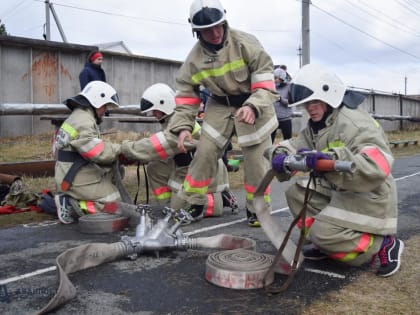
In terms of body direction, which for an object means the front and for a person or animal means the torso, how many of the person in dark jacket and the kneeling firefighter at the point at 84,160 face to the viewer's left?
0

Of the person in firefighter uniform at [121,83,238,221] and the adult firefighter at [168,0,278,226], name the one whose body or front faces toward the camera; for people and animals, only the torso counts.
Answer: the adult firefighter

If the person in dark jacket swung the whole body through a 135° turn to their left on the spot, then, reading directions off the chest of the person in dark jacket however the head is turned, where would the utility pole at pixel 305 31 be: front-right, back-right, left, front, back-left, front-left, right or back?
front-right

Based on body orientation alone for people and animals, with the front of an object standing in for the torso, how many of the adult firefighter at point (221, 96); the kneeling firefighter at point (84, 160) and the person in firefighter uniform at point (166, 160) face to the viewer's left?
1

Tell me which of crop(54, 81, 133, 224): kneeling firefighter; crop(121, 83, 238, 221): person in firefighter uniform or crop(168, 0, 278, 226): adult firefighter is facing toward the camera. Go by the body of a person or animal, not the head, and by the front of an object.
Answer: the adult firefighter

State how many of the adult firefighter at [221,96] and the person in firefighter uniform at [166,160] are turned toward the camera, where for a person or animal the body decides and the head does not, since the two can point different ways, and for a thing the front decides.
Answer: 1

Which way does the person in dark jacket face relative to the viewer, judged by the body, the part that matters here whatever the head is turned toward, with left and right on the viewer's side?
facing the viewer and to the right of the viewer

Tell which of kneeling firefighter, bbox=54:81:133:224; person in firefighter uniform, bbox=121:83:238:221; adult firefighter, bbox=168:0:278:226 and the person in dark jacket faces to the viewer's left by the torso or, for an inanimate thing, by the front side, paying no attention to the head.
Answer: the person in firefighter uniform

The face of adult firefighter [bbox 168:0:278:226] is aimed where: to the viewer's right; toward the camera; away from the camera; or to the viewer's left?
toward the camera

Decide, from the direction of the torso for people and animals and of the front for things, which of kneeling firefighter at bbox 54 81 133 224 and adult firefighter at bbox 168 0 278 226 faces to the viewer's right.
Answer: the kneeling firefighter

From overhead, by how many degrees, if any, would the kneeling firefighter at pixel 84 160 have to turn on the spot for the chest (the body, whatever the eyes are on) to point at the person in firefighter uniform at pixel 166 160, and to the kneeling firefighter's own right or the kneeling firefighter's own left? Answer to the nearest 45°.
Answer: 0° — they already face them

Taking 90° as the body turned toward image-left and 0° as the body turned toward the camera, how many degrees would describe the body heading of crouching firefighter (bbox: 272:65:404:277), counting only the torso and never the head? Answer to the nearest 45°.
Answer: approximately 45°

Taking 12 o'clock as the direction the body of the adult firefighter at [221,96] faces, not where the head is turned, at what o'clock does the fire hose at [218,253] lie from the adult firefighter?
The fire hose is roughly at 12 o'clock from the adult firefighter.

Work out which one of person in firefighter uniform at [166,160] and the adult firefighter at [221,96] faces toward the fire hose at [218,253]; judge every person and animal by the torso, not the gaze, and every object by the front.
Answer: the adult firefighter

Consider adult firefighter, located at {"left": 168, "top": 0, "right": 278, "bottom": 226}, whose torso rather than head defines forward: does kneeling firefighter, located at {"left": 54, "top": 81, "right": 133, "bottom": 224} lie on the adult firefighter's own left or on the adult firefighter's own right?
on the adult firefighter's own right

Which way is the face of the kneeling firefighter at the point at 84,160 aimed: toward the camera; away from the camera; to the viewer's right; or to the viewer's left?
to the viewer's right

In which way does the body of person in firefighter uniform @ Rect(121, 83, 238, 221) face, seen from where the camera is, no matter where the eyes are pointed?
to the viewer's left

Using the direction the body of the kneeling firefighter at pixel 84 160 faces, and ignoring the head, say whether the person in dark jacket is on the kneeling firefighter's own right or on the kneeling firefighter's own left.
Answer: on the kneeling firefighter's own left

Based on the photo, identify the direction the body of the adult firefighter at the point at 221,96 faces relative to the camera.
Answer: toward the camera

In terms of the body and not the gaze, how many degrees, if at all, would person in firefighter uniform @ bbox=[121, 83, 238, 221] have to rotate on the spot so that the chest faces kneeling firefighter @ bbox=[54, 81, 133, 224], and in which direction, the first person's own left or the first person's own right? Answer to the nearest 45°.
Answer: approximately 45° to the first person's own left
